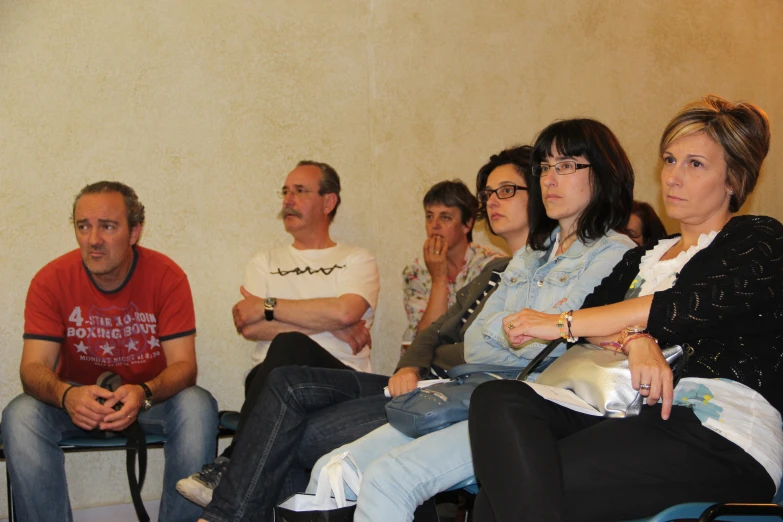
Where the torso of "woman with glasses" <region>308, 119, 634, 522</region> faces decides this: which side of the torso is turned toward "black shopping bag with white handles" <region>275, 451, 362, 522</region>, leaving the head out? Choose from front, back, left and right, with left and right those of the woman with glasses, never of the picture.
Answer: front

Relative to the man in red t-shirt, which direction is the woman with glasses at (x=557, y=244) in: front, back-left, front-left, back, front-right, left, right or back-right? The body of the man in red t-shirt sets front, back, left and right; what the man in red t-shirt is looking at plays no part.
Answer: front-left

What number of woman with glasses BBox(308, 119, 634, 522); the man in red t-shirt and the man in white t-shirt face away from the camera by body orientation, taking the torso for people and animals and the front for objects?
0

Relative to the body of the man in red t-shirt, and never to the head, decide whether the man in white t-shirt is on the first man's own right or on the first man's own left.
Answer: on the first man's own left

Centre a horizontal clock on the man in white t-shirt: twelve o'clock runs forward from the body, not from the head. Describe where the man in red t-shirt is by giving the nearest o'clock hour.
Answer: The man in red t-shirt is roughly at 1 o'clock from the man in white t-shirt.

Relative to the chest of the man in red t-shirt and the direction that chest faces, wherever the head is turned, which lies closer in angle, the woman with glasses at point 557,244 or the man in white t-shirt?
the woman with glasses

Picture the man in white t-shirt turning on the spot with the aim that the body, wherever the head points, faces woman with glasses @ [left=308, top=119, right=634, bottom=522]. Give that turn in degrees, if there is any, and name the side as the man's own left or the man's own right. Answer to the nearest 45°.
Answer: approximately 90° to the man's own left

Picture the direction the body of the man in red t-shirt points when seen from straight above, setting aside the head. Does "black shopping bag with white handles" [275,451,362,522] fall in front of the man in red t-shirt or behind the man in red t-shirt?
in front

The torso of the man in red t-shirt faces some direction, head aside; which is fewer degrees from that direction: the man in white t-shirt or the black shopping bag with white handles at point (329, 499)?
the black shopping bag with white handles

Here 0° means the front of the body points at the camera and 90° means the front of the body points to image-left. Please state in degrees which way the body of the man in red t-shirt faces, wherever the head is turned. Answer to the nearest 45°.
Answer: approximately 0°
